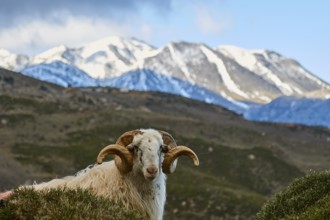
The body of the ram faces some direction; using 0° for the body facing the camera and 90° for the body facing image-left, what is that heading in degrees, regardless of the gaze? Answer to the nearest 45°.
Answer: approximately 315°
